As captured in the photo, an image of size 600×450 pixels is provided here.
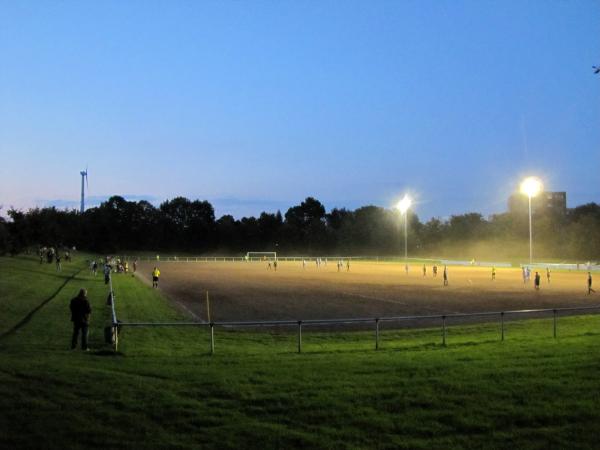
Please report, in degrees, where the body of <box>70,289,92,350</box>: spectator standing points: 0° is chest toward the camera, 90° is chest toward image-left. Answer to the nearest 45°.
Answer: approximately 225°
